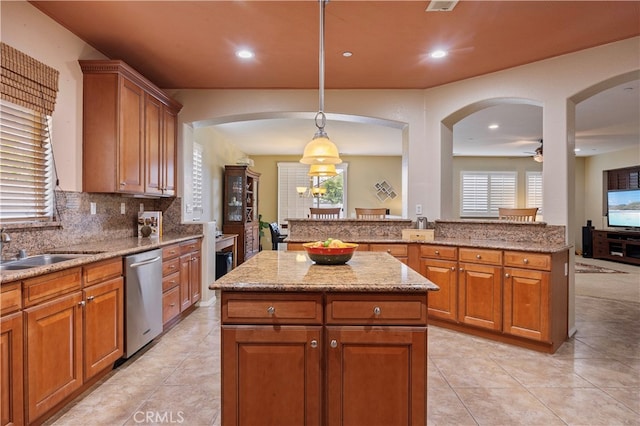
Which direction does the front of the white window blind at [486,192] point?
toward the camera

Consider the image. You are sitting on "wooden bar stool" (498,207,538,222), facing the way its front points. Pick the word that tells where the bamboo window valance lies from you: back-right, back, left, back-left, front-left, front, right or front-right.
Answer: front-right

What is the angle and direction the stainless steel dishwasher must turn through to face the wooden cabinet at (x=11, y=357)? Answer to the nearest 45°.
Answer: approximately 90° to its right

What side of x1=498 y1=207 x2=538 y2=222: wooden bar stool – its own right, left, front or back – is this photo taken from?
front

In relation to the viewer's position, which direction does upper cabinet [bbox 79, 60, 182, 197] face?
facing the viewer and to the right of the viewer

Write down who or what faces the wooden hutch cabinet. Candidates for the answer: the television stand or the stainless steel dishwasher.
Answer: the television stand

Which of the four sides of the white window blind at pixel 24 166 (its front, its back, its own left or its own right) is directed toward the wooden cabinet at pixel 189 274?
left

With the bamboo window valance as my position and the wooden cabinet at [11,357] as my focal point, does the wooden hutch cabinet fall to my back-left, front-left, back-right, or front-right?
back-left

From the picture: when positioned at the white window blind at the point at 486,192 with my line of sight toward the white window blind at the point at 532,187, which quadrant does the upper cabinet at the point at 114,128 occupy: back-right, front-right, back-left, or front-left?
back-right

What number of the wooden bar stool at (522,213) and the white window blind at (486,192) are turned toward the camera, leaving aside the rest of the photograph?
2

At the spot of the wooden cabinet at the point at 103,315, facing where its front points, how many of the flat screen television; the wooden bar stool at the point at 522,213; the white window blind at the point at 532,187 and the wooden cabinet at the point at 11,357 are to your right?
1

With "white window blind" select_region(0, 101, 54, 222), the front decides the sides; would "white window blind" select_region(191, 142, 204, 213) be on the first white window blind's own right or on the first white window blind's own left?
on the first white window blind's own left

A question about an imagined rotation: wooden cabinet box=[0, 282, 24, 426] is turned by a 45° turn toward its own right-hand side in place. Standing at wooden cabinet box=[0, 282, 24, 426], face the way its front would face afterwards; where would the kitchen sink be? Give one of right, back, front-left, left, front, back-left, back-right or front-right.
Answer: back

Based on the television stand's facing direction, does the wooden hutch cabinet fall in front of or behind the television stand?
in front
